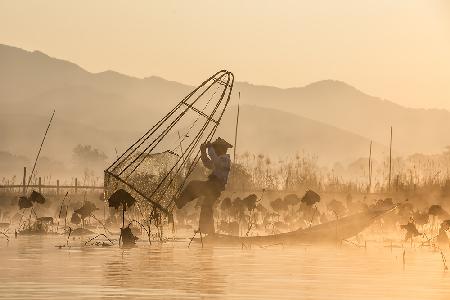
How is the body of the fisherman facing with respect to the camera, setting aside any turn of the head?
to the viewer's left
